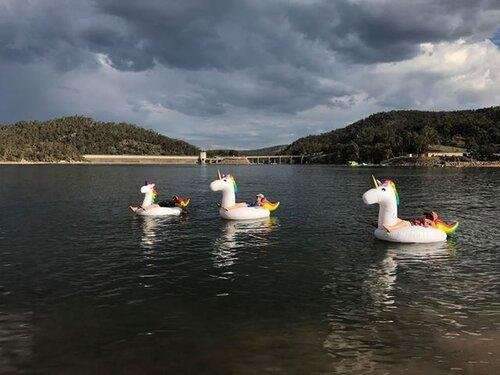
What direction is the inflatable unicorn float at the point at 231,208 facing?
to the viewer's left

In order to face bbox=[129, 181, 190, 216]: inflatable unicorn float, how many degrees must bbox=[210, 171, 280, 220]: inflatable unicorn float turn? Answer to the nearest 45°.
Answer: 0° — it already faces it

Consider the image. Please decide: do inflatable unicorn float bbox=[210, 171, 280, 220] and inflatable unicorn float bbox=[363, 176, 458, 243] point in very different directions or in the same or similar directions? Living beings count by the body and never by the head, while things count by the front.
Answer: same or similar directions

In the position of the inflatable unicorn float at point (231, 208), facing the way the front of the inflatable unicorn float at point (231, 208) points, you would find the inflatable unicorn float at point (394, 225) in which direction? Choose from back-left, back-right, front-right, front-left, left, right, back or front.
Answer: back-left

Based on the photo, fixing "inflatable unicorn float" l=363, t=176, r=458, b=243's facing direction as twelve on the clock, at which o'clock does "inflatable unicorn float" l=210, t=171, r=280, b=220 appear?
"inflatable unicorn float" l=210, t=171, r=280, b=220 is roughly at 1 o'clock from "inflatable unicorn float" l=363, t=176, r=458, b=243.

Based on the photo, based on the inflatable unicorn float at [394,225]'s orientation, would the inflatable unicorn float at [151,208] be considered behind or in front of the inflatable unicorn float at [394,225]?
in front

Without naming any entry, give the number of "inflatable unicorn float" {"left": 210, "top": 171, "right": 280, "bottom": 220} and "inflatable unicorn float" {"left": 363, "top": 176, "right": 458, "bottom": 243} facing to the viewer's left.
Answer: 2

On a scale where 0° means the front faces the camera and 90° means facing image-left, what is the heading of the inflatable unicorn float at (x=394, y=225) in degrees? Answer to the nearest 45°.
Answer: approximately 90°

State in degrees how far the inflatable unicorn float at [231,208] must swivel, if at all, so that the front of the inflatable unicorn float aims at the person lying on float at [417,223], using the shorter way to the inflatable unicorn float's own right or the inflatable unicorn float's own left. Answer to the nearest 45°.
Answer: approximately 135° to the inflatable unicorn float's own left
